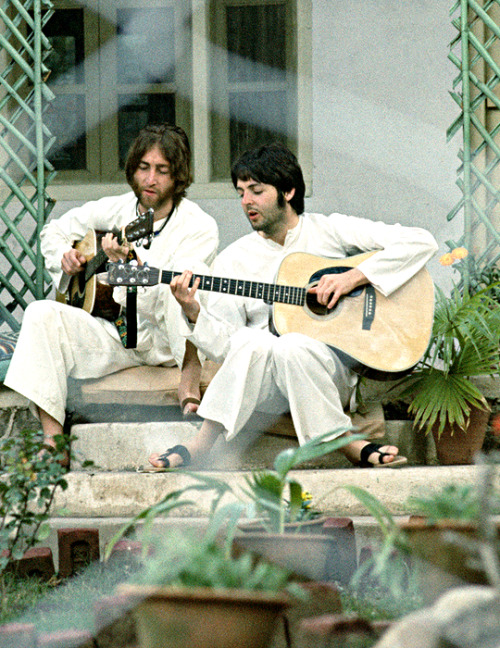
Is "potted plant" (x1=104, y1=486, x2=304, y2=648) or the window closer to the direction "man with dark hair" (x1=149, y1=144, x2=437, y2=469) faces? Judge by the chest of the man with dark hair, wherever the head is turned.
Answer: the potted plant

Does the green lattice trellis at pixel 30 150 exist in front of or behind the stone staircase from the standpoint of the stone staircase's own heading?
behind

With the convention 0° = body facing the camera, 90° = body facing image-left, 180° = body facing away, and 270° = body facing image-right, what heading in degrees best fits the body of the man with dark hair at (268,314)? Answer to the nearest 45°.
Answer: approximately 0°

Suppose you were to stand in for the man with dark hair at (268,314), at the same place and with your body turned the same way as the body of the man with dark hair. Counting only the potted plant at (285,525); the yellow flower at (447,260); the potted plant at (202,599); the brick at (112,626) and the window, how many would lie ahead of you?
3

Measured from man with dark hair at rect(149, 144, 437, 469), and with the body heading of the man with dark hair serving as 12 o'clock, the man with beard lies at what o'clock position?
The man with beard is roughly at 4 o'clock from the man with dark hair.

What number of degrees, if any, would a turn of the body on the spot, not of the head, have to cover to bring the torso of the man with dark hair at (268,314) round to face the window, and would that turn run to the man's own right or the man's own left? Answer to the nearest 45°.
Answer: approximately 180°

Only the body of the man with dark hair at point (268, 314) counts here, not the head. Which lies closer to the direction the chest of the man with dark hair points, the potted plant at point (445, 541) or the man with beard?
the potted plant

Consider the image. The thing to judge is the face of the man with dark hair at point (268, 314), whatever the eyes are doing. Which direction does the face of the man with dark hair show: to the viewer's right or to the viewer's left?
to the viewer's left

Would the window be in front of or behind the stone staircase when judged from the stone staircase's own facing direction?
behind

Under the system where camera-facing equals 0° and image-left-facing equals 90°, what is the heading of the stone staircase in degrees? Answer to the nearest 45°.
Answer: approximately 0°

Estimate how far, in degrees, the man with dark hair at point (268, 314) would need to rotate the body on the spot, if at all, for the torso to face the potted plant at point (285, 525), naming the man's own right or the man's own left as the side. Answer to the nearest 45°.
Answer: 0° — they already face it
